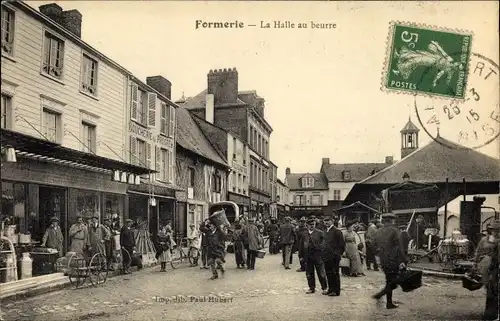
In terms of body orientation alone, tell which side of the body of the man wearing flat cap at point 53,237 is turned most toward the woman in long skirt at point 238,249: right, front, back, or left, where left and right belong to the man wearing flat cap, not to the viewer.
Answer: left

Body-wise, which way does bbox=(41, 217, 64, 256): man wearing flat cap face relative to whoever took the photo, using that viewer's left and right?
facing the viewer and to the right of the viewer

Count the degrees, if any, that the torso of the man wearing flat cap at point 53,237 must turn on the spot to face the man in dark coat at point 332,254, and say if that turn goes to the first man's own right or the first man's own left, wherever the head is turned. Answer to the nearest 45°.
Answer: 0° — they already face them

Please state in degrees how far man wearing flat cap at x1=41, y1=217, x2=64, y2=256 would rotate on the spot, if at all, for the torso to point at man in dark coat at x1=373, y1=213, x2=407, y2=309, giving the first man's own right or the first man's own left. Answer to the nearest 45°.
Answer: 0° — they already face them

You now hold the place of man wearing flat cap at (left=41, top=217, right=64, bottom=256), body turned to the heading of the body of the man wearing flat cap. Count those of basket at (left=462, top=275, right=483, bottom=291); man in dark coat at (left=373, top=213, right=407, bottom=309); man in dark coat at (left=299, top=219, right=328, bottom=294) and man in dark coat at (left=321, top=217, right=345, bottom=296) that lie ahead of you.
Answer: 4
